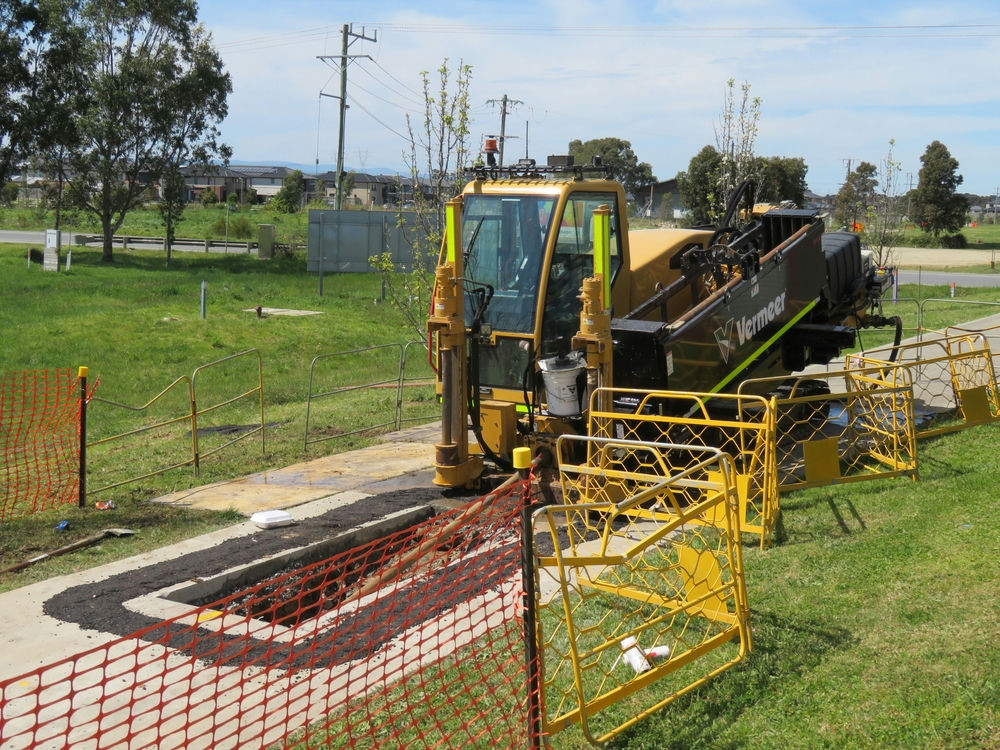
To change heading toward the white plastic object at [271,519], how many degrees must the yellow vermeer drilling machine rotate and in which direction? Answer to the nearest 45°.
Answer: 0° — it already faces it

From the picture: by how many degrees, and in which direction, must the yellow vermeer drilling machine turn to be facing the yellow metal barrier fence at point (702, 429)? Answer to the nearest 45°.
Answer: approximately 90° to its left

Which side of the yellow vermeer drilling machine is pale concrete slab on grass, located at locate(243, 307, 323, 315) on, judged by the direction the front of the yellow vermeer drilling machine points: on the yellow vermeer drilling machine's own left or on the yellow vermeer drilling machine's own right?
on the yellow vermeer drilling machine's own right

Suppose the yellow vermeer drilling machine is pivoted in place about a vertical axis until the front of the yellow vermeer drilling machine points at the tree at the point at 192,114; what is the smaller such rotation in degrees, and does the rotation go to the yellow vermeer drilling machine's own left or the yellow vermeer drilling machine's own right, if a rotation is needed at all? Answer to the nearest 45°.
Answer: approximately 90° to the yellow vermeer drilling machine's own right

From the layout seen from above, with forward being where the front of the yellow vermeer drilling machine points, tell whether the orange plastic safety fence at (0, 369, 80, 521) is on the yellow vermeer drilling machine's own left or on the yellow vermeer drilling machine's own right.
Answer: on the yellow vermeer drilling machine's own right

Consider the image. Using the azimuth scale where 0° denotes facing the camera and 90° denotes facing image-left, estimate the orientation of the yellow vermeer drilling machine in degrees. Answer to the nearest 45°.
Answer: approximately 45°

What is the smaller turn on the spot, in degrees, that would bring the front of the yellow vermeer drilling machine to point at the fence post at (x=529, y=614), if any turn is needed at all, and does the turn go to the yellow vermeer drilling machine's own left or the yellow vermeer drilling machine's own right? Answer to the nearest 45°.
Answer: approximately 45° to the yellow vermeer drilling machine's own left
